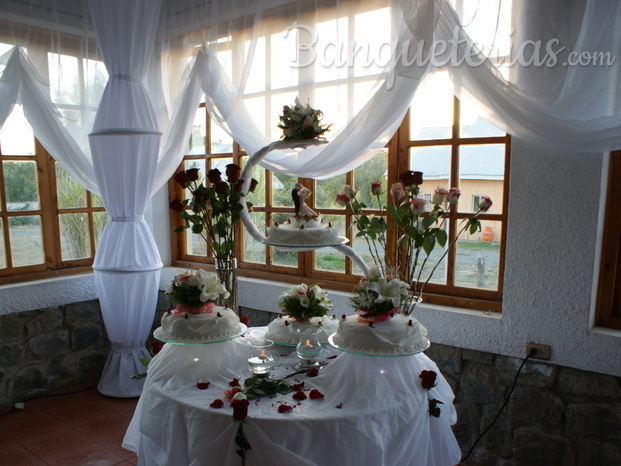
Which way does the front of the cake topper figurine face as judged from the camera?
facing the viewer

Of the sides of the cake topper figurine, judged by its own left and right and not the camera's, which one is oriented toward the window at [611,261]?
left

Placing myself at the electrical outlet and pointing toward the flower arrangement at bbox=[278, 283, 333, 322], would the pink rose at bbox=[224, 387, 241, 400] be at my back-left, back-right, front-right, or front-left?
front-left

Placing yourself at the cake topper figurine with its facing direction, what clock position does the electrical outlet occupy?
The electrical outlet is roughly at 9 o'clock from the cake topper figurine.

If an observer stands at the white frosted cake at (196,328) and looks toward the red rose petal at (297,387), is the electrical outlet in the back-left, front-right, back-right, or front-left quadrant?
front-left
